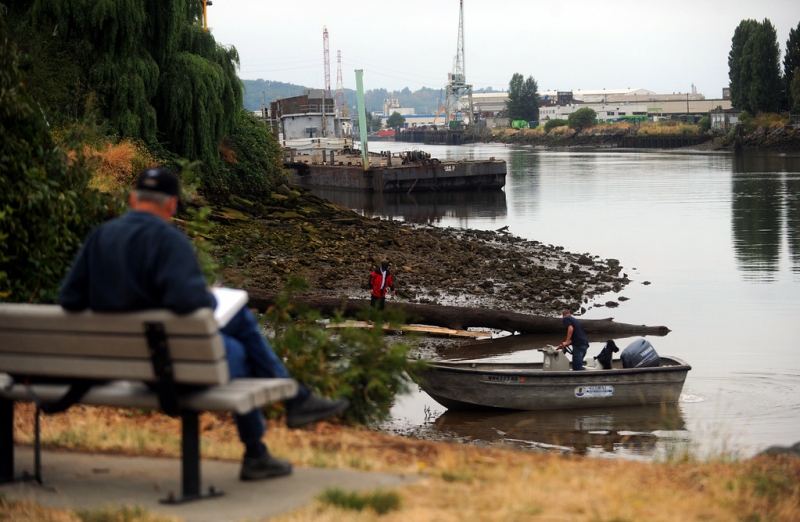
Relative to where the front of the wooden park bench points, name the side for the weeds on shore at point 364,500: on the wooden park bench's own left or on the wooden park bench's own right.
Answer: on the wooden park bench's own right

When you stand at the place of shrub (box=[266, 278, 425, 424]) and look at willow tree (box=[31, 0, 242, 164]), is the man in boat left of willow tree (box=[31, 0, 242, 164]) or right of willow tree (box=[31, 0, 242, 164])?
right

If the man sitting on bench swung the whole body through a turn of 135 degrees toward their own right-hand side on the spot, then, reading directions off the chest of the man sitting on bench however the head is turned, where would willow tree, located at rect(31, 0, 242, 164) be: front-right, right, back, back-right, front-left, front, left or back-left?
back

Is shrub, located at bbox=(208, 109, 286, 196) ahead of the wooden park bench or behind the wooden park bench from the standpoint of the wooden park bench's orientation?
ahead

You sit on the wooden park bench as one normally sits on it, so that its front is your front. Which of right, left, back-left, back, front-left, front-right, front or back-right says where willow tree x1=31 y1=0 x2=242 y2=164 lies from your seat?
front-left

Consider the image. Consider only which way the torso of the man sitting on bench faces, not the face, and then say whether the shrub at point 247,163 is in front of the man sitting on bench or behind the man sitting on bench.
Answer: in front

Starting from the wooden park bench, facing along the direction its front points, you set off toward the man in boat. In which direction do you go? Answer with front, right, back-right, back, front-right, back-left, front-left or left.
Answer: front

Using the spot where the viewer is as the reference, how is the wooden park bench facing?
facing away from the viewer and to the right of the viewer
